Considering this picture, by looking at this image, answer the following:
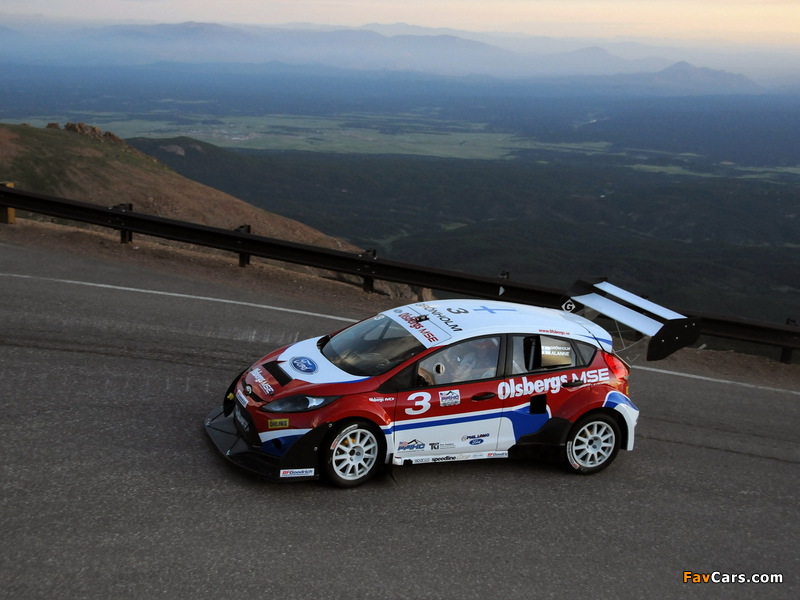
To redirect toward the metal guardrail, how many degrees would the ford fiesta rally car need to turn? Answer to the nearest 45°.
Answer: approximately 135° to its right

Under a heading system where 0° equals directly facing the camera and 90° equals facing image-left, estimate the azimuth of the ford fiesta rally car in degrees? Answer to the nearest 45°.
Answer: approximately 45°
